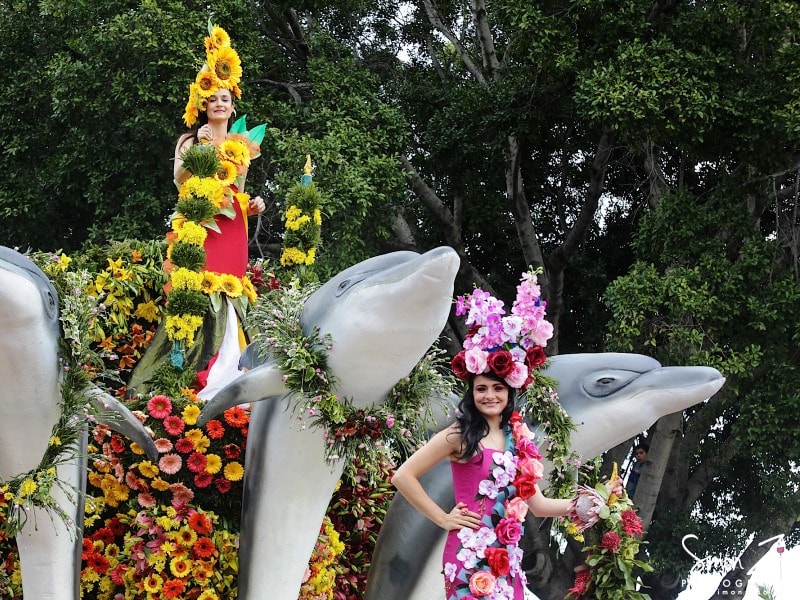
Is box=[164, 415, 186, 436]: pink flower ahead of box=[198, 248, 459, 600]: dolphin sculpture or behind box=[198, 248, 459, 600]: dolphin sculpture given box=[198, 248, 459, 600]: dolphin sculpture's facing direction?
behind

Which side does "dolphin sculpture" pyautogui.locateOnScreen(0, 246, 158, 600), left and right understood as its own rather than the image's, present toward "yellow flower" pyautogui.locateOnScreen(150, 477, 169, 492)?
back

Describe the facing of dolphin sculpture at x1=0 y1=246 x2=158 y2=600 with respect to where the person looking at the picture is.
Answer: facing the viewer and to the left of the viewer

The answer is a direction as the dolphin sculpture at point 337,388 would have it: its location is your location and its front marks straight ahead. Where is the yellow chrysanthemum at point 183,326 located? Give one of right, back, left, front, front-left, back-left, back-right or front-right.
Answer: back

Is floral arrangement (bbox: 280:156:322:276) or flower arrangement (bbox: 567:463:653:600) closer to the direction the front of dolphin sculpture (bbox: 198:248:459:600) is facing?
the flower arrangement

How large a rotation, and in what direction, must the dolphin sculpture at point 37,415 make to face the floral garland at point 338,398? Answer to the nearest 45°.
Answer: approximately 135° to its left

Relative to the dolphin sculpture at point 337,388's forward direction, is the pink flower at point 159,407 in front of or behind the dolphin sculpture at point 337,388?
behind

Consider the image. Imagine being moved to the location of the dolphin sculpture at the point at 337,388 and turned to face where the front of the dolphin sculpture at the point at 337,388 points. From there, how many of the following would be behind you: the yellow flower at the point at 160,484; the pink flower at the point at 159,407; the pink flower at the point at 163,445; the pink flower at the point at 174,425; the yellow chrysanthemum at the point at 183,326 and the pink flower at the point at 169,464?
6

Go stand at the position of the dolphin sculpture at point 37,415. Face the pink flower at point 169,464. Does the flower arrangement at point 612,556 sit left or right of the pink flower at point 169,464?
right

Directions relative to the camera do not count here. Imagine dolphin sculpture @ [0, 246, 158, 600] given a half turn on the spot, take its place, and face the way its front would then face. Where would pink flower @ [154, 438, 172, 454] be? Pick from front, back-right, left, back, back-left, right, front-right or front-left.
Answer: front

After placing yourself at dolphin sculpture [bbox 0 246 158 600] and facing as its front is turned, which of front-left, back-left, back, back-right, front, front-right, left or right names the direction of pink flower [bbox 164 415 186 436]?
back

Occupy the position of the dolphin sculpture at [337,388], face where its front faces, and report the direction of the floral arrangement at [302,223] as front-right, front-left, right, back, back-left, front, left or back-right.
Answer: back-left

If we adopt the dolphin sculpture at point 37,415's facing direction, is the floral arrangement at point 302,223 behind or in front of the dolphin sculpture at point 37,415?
behind

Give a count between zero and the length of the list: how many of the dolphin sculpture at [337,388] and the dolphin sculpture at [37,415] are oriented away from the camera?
0

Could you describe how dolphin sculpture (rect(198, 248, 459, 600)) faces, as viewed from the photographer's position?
facing the viewer and to the right of the viewer

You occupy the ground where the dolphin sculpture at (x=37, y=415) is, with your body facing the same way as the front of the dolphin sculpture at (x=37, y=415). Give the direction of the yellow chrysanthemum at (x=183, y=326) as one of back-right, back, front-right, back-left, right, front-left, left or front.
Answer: back

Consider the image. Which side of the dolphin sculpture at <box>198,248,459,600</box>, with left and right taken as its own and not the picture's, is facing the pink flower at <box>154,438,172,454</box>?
back

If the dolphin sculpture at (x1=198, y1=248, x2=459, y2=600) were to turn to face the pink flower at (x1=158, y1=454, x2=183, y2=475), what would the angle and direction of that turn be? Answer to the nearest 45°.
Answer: approximately 180°
